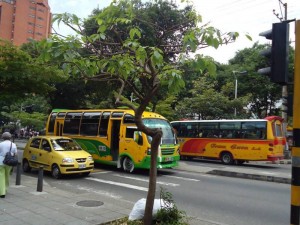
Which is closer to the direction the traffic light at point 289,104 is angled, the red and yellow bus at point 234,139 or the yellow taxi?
the yellow taxi

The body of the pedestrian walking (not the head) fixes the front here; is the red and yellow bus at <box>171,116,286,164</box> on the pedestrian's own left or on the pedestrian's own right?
on the pedestrian's own right

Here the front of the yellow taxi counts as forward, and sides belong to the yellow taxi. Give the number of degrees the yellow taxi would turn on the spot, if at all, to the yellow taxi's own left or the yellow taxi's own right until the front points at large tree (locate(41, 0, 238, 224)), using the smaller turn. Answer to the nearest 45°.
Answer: approximately 45° to the yellow taxi's own right

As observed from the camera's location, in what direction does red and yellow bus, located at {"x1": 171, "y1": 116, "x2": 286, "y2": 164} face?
facing away from the viewer and to the left of the viewer

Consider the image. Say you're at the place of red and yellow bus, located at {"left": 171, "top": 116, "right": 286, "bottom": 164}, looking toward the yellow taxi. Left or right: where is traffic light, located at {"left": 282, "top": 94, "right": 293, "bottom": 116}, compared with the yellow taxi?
left

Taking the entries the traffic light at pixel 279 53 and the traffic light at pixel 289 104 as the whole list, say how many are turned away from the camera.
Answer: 0
